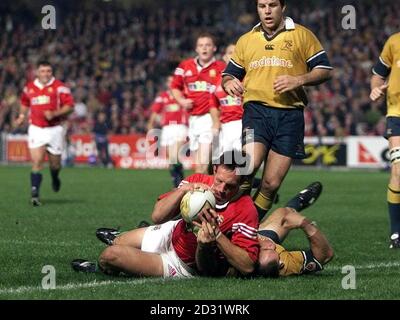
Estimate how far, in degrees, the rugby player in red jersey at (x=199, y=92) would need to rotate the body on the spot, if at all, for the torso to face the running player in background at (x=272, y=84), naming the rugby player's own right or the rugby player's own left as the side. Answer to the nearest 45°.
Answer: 0° — they already face them

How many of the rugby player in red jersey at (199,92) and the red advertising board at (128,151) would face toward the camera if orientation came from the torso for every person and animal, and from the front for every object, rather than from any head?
2

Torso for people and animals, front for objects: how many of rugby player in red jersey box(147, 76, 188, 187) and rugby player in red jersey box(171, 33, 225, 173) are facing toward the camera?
2

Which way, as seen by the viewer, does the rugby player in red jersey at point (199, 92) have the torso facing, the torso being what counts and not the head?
toward the camera

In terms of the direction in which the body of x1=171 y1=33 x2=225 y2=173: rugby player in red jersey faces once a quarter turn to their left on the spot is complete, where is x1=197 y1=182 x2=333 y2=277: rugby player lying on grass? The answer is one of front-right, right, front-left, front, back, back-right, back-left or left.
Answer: right

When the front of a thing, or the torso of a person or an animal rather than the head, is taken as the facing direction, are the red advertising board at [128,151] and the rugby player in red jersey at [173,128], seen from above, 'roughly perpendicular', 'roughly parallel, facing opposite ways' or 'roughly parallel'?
roughly parallel

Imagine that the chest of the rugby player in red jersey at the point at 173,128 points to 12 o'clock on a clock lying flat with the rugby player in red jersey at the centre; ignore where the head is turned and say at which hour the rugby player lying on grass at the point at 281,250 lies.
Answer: The rugby player lying on grass is roughly at 12 o'clock from the rugby player in red jersey.

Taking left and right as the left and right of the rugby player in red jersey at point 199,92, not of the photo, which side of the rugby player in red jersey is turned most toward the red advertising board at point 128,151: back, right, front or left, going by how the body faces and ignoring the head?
back

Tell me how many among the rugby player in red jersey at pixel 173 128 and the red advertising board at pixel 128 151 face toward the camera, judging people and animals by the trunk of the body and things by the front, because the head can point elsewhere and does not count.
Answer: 2

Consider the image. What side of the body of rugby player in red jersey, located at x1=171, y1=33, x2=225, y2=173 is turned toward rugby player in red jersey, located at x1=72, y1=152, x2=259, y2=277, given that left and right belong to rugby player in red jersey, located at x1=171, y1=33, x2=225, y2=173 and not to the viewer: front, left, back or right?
front

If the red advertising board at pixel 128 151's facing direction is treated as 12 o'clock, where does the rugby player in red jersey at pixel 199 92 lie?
The rugby player in red jersey is roughly at 12 o'clock from the red advertising board.

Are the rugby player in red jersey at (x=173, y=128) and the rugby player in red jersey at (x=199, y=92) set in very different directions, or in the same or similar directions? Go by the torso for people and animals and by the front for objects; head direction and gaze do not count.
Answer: same or similar directions

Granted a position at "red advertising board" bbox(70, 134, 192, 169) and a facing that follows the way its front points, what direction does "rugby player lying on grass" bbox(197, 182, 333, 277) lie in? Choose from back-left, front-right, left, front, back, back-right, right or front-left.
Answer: front

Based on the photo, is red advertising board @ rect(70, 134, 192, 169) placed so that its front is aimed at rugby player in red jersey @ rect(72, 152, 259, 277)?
yes
